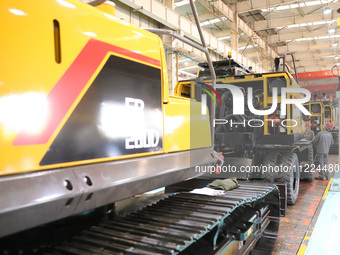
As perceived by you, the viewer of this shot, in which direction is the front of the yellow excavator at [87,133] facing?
facing away from the viewer and to the right of the viewer

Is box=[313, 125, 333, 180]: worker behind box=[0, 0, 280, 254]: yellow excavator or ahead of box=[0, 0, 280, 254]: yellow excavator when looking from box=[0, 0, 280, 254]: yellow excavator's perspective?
ahead
